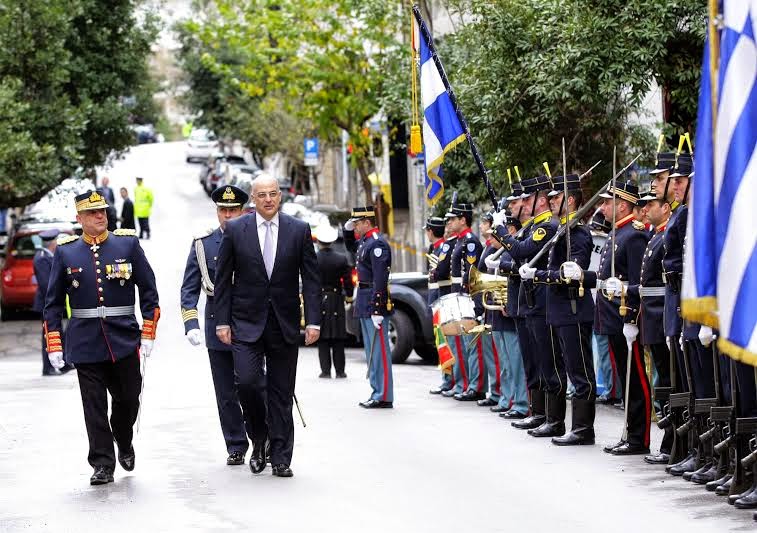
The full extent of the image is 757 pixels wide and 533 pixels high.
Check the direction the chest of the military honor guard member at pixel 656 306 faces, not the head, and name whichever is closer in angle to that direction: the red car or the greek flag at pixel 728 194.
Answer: the red car

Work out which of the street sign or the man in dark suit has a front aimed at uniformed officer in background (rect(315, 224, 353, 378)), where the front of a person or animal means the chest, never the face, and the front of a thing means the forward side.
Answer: the street sign

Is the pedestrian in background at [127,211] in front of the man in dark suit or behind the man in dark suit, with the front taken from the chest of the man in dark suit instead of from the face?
behind

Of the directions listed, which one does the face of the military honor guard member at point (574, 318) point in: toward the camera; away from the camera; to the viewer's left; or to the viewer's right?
to the viewer's left

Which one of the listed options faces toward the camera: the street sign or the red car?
the street sign

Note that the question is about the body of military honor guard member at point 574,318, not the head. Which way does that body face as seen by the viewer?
to the viewer's left

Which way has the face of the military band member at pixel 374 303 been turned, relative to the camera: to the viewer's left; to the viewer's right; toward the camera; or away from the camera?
to the viewer's left

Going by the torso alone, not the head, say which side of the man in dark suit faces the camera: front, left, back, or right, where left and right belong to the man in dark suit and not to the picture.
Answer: front

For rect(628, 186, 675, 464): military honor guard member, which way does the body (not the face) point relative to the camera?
to the viewer's left

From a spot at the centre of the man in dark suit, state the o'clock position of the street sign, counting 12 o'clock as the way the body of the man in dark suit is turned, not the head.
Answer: The street sign is roughly at 6 o'clock from the man in dark suit.

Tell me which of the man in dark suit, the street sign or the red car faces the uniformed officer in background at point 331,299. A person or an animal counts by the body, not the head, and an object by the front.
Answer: the street sign

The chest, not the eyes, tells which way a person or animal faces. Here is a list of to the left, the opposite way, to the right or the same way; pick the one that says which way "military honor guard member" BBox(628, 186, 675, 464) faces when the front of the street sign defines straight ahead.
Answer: to the right

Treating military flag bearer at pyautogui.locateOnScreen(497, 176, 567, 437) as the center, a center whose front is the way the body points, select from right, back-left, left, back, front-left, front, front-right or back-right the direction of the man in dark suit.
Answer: front-left
